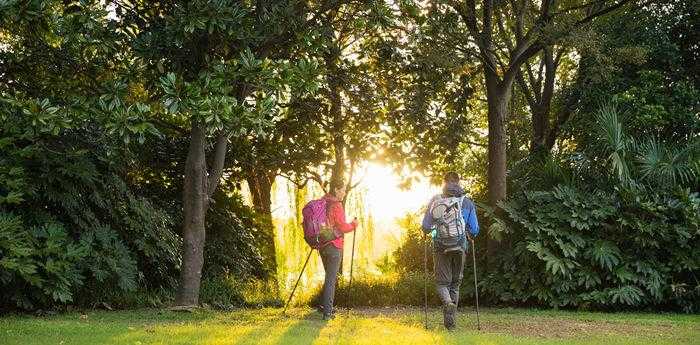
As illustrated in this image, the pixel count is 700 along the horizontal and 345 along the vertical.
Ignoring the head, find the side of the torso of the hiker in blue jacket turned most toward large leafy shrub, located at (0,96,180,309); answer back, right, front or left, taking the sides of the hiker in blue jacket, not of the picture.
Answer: left

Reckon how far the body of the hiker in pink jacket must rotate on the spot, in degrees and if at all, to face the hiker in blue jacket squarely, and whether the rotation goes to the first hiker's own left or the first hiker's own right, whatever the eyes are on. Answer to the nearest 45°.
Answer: approximately 45° to the first hiker's own right

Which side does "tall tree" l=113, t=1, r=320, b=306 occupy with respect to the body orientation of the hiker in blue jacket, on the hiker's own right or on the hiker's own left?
on the hiker's own left

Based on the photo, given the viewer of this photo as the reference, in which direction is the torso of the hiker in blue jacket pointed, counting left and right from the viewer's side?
facing away from the viewer
